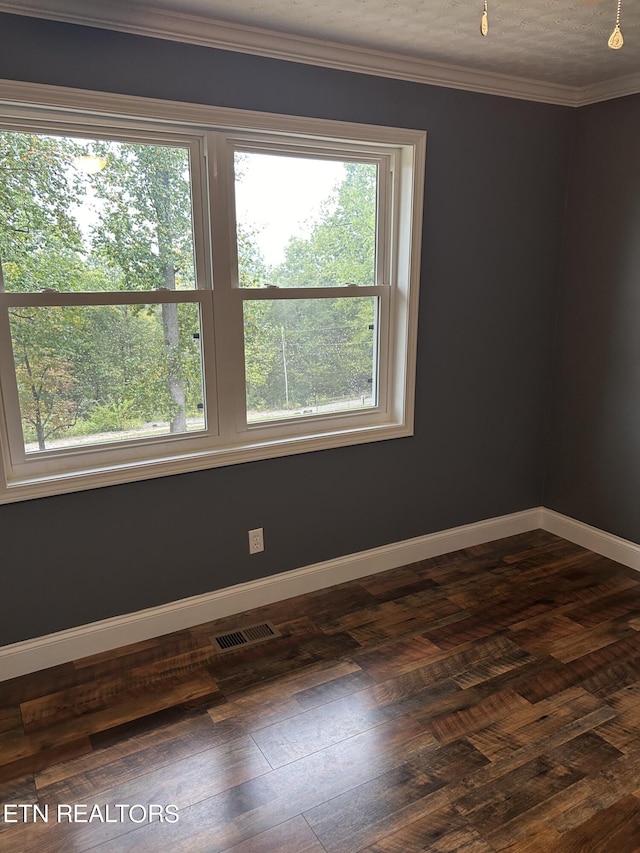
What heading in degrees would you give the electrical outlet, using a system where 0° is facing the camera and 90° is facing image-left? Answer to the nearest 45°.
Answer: approximately 315°
